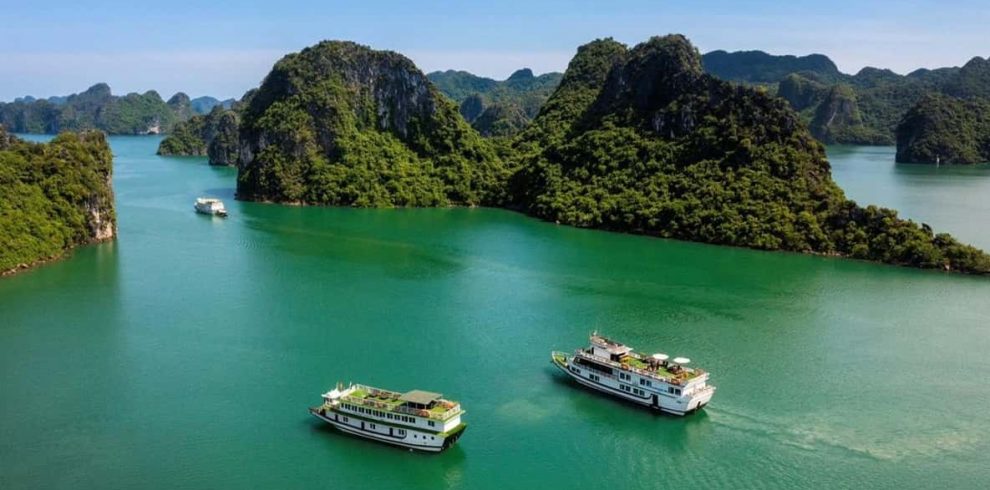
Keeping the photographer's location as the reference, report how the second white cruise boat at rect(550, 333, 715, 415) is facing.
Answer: facing away from the viewer and to the left of the viewer

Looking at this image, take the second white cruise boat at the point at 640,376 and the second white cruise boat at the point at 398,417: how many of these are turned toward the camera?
0

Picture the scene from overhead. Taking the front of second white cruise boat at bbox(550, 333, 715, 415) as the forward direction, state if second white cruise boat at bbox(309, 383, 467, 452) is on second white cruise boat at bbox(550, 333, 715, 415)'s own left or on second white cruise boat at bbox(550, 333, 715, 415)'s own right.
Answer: on second white cruise boat at bbox(550, 333, 715, 415)'s own left

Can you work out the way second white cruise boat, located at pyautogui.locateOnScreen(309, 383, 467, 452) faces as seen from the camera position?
facing away from the viewer and to the left of the viewer

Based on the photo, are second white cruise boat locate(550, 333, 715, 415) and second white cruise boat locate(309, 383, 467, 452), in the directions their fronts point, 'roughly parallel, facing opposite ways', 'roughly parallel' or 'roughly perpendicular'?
roughly parallel

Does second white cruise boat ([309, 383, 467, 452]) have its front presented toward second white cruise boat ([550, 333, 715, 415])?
no
